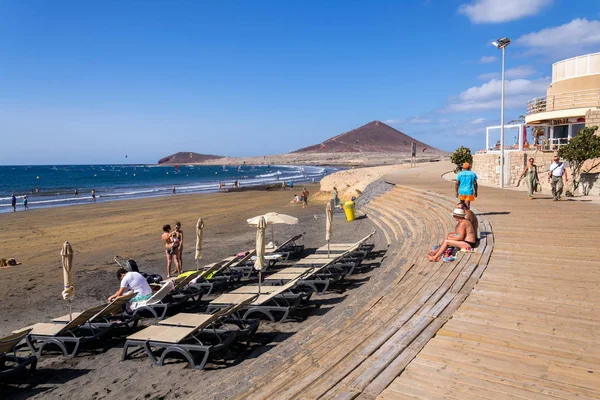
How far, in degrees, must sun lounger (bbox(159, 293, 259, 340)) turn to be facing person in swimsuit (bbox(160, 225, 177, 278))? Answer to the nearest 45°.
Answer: approximately 90° to its right

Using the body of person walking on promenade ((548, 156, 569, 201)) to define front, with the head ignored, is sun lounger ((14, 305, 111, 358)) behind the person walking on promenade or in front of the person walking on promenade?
in front

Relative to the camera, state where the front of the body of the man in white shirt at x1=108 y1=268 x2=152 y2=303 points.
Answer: to the viewer's left

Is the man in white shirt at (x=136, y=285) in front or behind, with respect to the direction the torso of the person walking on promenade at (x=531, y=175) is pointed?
in front

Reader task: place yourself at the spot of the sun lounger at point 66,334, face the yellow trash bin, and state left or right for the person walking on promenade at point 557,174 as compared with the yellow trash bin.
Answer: right

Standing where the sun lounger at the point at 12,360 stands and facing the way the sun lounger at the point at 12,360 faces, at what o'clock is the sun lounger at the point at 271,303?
the sun lounger at the point at 271,303 is roughly at 6 o'clock from the sun lounger at the point at 12,360.

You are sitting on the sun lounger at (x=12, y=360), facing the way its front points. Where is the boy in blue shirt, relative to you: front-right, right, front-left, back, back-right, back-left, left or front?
back

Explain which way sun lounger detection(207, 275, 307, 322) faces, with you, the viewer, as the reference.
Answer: facing to the left of the viewer

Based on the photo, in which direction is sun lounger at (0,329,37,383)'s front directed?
to the viewer's left

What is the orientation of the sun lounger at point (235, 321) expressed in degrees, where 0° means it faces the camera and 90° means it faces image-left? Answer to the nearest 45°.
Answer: approximately 90°

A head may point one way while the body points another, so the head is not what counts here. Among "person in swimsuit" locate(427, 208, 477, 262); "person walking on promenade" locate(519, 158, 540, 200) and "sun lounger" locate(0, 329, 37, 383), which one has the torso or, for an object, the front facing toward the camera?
the person walking on promenade

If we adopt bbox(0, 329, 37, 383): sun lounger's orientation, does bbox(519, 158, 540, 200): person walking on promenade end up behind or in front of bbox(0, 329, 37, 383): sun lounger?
behind

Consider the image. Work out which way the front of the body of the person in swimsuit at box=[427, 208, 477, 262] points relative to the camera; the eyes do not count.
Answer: to the viewer's left

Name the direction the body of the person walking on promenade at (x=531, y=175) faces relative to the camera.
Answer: toward the camera
